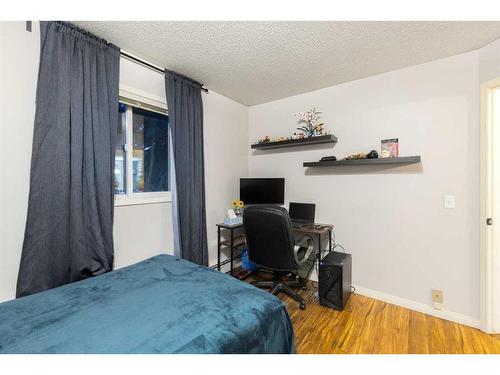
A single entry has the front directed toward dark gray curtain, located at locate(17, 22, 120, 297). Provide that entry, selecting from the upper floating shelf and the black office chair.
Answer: the upper floating shelf

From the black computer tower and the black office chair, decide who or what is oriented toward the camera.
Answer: the black computer tower

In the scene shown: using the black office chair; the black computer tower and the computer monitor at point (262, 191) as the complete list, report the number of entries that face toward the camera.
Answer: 2

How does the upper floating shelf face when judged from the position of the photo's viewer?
facing the viewer and to the left of the viewer

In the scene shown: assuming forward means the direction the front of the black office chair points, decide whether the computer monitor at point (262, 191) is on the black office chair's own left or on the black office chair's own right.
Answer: on the black office chair's own left

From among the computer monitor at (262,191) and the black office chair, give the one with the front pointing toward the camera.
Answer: the computer monitor

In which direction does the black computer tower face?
toward the camera

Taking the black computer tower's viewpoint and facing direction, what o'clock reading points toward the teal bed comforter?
The teal bed comforter is roughly at 1 o'clock from the black computer tower.

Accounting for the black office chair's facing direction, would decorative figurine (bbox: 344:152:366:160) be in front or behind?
in front

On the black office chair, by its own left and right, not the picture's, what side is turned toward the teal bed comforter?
back

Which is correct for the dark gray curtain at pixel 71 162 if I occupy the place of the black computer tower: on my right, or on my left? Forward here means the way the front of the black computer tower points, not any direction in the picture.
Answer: on my right

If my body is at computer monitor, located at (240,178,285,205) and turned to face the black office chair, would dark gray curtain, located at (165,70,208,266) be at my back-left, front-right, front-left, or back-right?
front-right

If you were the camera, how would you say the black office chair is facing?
facing away from the viewer and to the right of the viewer

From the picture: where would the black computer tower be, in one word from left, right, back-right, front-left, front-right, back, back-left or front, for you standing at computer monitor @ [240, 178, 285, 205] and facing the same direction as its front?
front-left

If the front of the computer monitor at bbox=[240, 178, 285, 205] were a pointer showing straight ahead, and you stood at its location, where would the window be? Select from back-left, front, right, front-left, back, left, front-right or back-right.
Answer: front-right

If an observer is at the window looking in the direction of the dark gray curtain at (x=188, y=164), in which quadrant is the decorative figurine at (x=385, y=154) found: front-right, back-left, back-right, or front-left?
front-right

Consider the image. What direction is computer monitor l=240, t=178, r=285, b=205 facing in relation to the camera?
toward the camera
